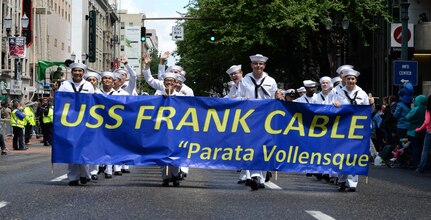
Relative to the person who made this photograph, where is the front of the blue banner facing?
facing the viewer

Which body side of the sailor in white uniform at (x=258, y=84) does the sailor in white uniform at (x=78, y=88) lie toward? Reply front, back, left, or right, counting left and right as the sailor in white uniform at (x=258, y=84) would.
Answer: right

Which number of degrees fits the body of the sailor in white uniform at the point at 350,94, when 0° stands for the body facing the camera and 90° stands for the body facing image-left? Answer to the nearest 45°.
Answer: approximately 0°

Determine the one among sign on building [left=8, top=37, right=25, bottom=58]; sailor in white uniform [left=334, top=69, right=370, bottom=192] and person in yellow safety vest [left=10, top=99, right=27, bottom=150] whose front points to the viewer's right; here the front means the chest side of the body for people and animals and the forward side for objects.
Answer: the person in yellow safety vest

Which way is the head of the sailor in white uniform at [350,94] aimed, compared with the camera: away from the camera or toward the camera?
toward the camera

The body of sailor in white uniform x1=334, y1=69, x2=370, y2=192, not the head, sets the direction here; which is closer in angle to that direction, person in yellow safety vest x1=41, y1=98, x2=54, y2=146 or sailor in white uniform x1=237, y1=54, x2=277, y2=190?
the sailor in white uniform

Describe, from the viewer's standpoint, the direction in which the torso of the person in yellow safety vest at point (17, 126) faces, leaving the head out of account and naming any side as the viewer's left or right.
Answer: facing to the right of the viewer

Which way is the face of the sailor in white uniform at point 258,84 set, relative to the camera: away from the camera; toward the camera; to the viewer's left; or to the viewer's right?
toward the camera

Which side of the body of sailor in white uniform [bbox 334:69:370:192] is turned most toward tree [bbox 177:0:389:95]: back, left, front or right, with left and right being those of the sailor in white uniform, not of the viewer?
back

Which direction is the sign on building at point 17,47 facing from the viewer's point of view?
toward the camera

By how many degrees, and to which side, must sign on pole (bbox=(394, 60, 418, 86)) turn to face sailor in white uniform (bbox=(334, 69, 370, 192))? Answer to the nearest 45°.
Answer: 0° — it already faces them
